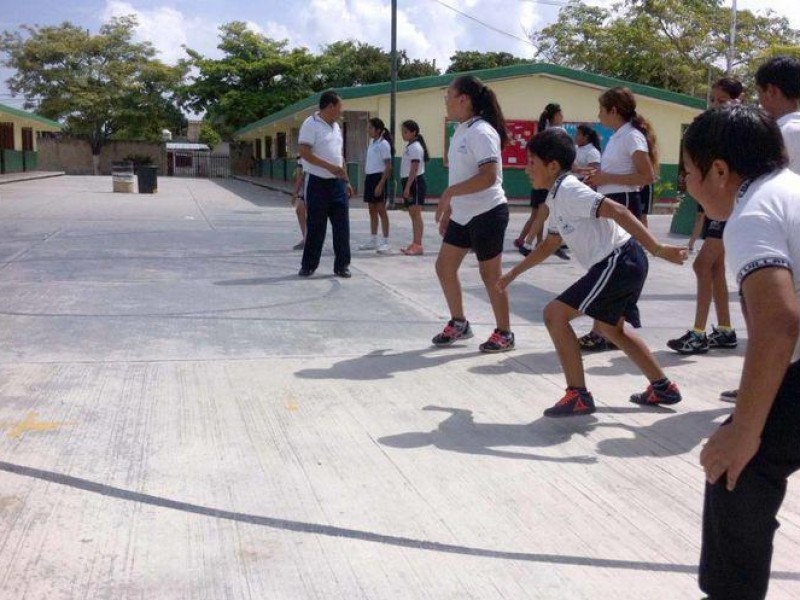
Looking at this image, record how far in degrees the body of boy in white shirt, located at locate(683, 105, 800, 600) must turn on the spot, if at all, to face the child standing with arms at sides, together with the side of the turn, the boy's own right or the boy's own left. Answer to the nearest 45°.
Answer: approximately 45° to the boy's own right

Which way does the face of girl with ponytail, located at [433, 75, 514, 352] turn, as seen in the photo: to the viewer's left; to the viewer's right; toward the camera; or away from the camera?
to the viewer's left

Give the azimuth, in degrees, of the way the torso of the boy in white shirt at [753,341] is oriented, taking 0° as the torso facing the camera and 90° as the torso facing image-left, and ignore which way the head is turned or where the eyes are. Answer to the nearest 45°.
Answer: approximately 90°

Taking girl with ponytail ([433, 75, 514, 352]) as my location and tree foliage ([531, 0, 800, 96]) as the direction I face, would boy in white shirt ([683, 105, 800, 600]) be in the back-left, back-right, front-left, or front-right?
back-right
